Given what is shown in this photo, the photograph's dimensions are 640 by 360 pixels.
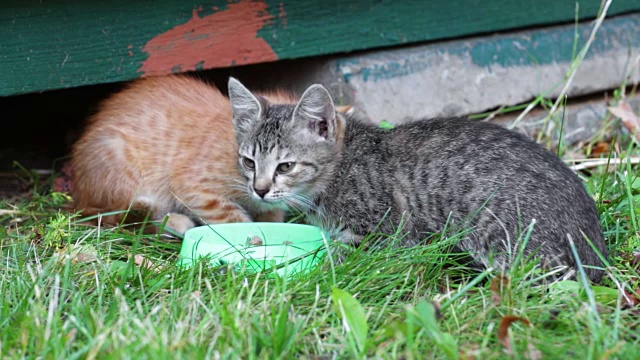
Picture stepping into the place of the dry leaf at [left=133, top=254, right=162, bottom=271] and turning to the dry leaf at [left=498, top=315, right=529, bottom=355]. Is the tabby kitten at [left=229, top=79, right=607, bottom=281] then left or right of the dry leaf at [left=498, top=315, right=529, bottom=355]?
left

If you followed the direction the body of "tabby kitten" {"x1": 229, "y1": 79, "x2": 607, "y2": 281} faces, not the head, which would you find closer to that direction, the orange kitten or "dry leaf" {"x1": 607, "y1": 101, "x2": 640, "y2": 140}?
the orange kitten

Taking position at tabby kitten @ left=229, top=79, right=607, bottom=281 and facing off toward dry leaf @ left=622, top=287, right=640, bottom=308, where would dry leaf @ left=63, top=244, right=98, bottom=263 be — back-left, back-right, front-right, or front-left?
back-right

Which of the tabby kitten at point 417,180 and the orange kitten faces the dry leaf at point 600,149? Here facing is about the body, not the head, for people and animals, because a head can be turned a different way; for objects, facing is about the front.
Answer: the orange kitten

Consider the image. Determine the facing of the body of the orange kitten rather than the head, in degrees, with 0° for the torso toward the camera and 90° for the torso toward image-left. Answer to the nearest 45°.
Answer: approximately 270°

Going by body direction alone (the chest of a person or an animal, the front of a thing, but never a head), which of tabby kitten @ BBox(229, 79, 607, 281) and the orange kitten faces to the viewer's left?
the tabby kitten

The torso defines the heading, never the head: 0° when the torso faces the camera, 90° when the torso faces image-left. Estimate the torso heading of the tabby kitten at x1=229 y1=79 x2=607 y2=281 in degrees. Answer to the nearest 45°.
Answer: approximately 90°

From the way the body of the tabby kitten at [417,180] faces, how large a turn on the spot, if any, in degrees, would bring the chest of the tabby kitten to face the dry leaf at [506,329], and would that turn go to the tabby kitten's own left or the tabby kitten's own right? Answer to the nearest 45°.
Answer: approximately 90° to the tabby kitten's own left

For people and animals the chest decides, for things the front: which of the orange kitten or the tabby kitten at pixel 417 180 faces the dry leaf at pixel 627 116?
the orange kitten

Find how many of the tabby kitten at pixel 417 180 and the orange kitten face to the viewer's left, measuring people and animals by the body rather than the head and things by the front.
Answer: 1

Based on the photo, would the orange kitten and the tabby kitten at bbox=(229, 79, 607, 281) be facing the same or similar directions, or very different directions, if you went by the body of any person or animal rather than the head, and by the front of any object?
very different directions
